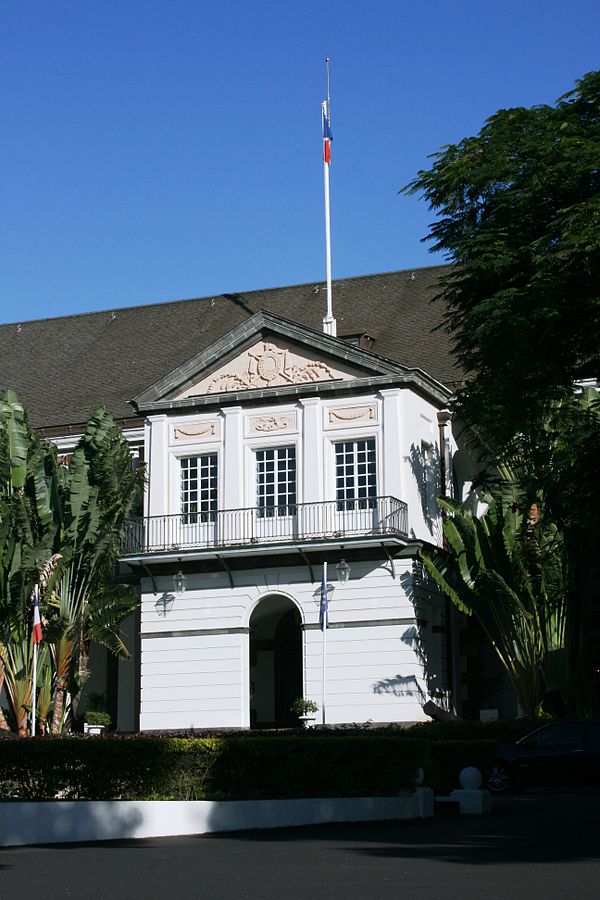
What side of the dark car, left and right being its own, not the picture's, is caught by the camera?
left

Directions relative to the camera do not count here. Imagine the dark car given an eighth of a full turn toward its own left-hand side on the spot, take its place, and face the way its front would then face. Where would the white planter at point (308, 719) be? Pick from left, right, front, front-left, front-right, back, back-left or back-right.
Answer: right

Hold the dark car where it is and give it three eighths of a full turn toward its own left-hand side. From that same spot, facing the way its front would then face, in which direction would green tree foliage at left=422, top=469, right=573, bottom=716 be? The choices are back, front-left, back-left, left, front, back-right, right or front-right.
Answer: back-left

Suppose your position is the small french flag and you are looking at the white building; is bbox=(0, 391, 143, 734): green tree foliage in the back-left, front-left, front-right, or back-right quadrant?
front-left

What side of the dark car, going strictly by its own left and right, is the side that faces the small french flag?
front

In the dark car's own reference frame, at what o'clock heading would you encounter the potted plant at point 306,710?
The potted plant is roughly at 2 o'clock from the dark car.

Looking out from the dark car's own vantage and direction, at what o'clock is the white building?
The white building is roughly at 2 o'clock from the dark car.

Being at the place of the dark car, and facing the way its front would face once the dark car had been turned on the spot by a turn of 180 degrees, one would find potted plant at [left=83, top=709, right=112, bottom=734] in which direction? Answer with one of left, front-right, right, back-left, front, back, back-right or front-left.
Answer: back-left

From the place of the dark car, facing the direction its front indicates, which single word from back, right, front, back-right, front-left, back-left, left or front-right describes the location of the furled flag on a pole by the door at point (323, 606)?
front-right

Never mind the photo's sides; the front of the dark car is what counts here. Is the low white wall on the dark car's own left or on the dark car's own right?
on the dark car's own left

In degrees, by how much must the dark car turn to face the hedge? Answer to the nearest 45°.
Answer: approximately 45° to its left

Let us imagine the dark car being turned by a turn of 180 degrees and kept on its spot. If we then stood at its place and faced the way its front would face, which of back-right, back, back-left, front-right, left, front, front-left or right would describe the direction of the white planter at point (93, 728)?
back-left
